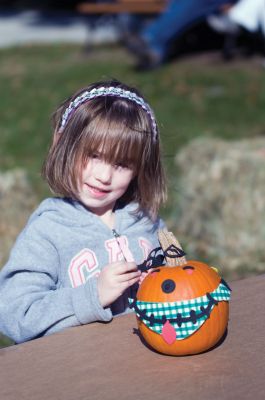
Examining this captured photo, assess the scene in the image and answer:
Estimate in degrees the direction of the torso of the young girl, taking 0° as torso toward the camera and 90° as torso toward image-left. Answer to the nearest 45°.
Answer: approximately 315°

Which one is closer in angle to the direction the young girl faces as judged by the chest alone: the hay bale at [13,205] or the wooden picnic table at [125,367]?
the wooden picnic table

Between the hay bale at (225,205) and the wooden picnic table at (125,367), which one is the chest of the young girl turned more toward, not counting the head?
the wooden picnic table

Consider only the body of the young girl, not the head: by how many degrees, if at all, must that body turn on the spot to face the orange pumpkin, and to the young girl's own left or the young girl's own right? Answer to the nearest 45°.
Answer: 0° — they already face it

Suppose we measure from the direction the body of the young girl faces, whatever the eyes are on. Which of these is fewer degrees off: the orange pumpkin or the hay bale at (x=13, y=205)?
the orange pumpkin

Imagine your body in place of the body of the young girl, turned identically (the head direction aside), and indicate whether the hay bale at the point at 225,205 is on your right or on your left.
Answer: on your left

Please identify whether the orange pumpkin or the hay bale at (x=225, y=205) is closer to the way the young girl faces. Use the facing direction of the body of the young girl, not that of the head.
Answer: the orange pumpkin

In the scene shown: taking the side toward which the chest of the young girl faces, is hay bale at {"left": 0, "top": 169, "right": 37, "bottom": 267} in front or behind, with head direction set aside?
behind
